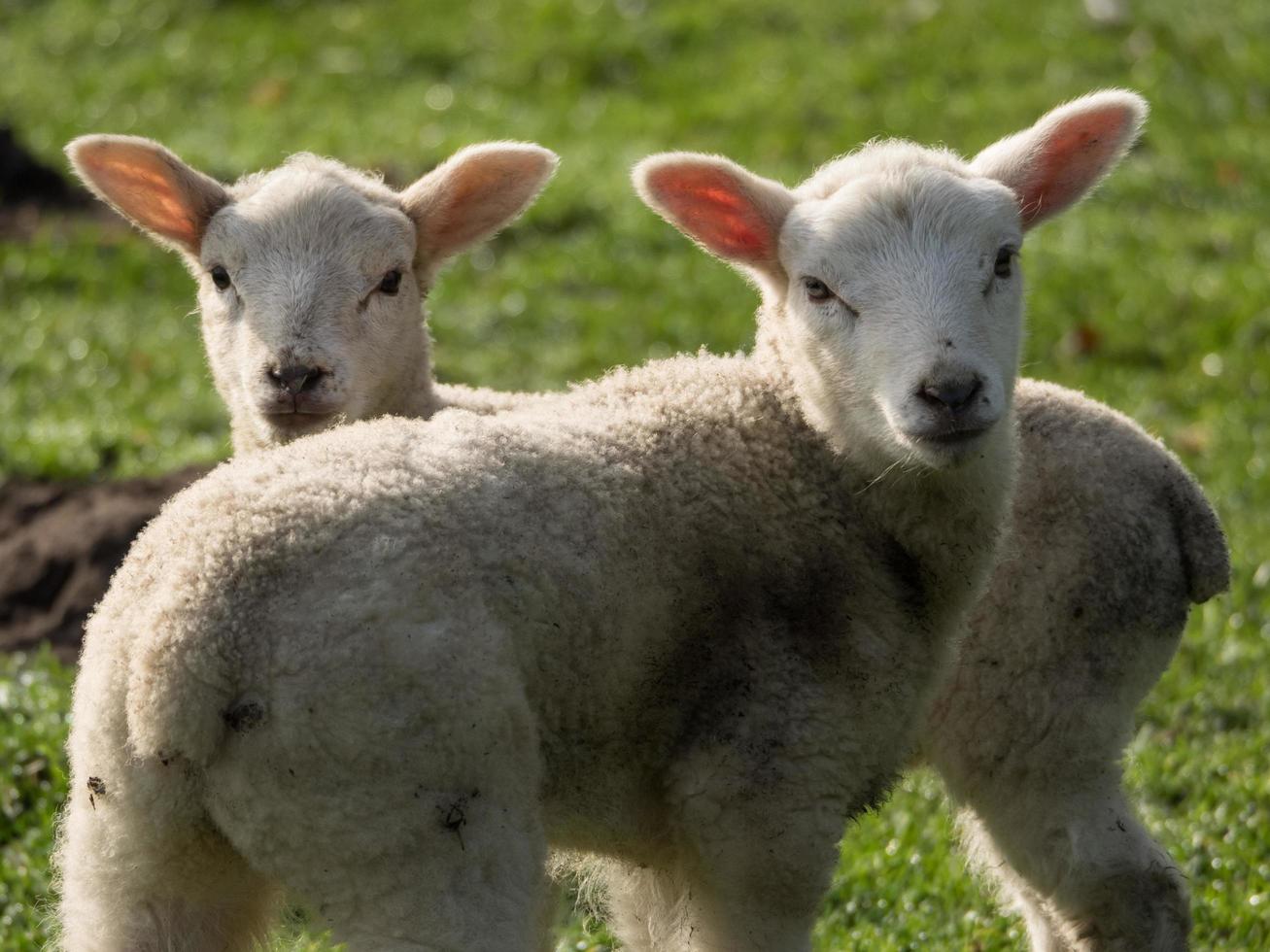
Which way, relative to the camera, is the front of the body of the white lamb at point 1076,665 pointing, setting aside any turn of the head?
to the viewer's left

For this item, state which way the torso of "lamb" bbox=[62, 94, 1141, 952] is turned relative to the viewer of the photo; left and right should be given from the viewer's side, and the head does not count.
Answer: facing away from the viewer and to the right of the viewer
